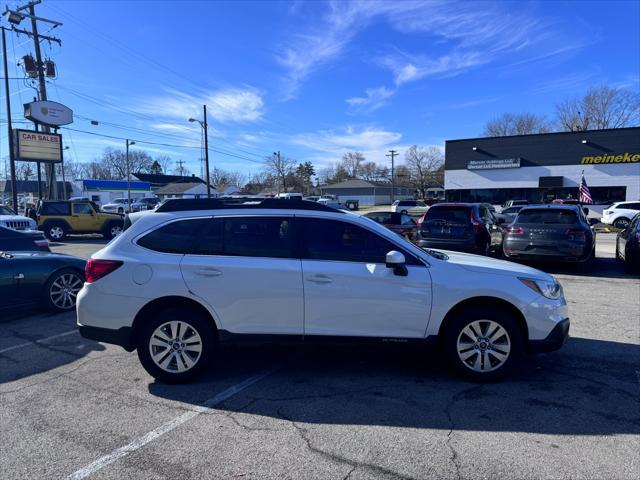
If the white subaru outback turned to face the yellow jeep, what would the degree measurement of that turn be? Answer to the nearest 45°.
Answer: approximately 135° to its left

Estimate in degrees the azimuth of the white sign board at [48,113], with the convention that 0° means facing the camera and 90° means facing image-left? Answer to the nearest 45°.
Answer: approximately 0°

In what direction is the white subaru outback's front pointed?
to the viewer's right

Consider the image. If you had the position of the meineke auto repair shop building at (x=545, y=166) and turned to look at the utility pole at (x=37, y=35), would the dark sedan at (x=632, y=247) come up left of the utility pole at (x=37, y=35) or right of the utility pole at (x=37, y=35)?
left

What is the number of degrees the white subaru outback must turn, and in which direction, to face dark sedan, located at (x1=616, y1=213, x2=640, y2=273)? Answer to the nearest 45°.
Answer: approximately 45° to its left

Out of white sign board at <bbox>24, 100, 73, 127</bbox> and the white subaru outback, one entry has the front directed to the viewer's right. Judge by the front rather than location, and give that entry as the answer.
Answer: the white subaru outback

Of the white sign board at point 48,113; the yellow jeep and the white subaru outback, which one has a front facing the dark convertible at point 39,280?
the white sign board

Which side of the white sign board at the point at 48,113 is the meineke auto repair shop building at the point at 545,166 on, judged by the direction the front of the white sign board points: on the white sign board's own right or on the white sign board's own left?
on the white sign board's own left
